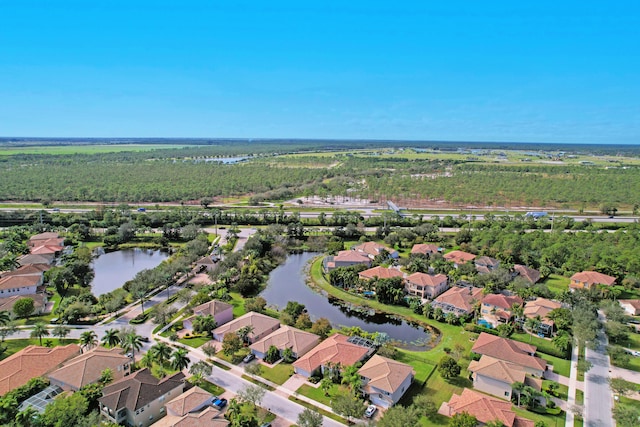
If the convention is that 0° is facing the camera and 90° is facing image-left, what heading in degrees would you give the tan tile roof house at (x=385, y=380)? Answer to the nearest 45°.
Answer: approximately 45°

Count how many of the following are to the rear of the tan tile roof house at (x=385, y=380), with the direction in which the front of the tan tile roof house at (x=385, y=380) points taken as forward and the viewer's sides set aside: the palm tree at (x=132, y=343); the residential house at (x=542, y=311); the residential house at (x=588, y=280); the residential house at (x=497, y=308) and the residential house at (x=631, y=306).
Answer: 4

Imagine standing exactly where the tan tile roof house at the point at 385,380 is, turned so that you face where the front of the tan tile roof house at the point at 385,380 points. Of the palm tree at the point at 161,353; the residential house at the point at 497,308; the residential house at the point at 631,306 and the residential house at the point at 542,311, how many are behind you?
3

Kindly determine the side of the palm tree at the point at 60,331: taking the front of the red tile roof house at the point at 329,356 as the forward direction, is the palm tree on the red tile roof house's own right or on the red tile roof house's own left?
on the red tile roof house's own right

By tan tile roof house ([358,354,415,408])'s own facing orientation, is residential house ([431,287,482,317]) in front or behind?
behind

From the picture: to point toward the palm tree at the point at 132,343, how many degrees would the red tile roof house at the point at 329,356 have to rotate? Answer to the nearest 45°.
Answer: approximately 45° to its right

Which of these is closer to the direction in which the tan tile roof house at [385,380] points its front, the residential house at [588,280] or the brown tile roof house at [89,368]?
the brown tile roof house
